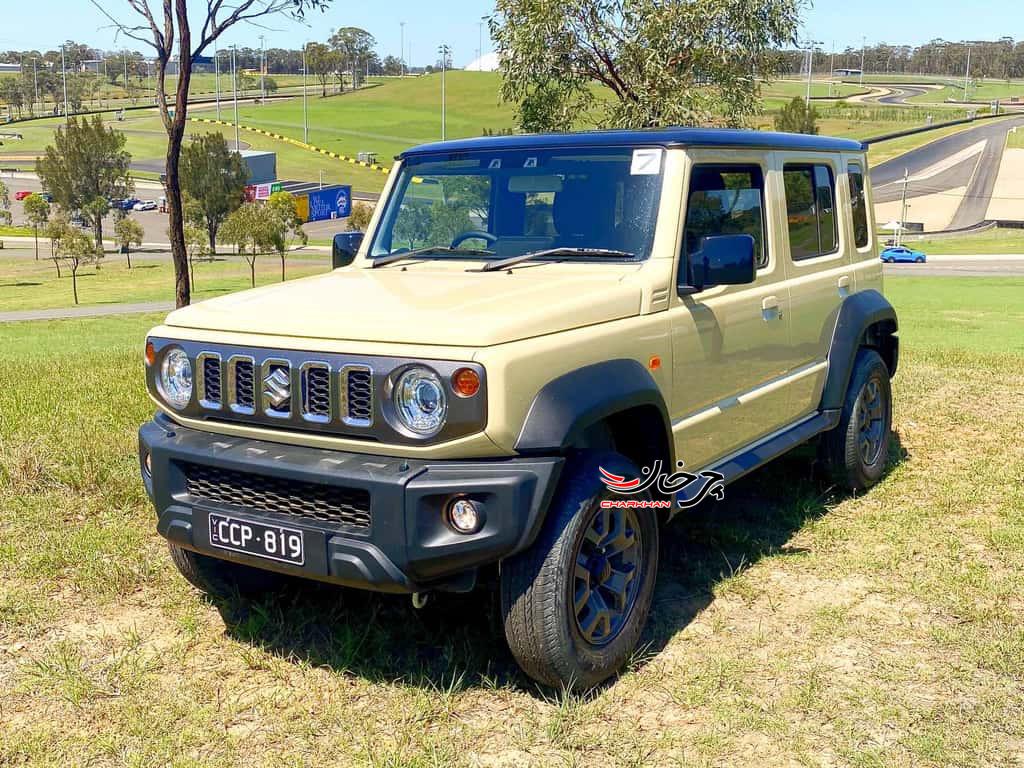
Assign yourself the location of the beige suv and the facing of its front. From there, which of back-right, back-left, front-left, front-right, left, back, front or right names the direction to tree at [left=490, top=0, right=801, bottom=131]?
back-right

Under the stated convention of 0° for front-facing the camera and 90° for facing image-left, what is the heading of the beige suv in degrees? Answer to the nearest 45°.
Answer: approximately 45°
